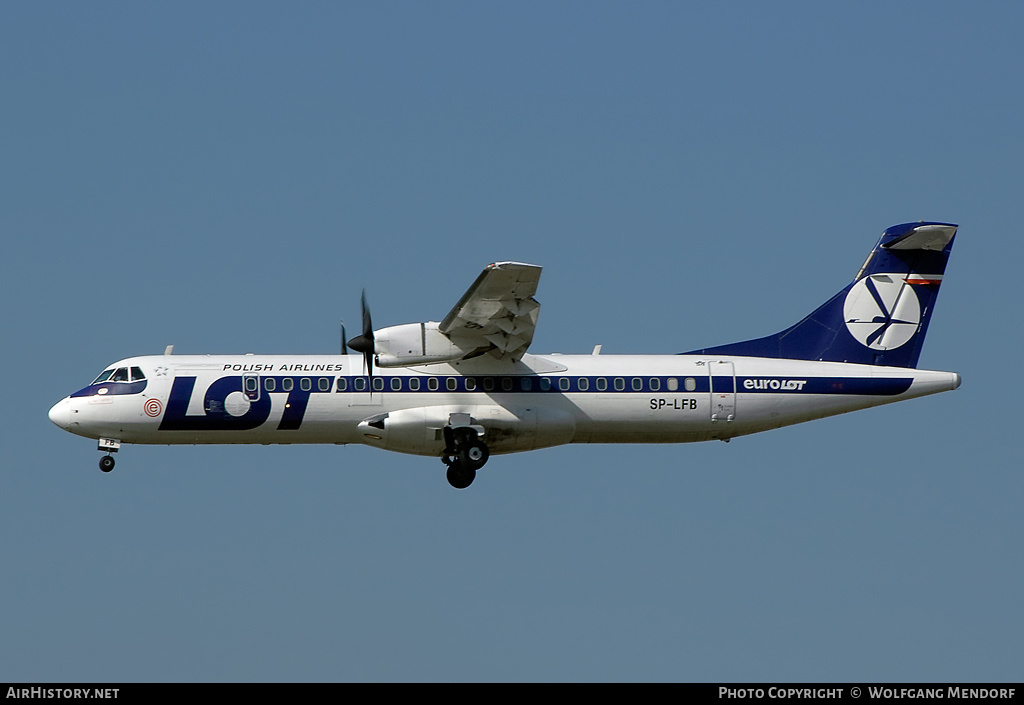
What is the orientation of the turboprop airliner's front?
to the viewer's left
